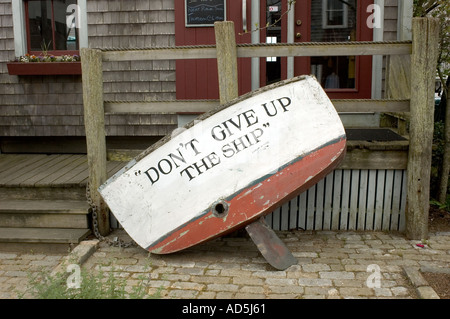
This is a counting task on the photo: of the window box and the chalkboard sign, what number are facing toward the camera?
2

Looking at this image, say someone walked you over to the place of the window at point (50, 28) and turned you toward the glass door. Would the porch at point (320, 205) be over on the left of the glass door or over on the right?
right

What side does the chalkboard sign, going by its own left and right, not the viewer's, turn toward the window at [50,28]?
right

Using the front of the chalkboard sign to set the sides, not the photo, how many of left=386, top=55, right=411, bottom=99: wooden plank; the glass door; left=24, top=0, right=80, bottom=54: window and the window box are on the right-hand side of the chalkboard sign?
2

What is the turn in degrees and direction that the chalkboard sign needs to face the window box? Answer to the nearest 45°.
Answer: approximately 90° to its right

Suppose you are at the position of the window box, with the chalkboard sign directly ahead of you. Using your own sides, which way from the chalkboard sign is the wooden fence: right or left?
right

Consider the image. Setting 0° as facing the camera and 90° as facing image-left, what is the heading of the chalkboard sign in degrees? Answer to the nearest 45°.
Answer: approximately 0°

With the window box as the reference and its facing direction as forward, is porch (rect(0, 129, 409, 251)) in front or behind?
in front

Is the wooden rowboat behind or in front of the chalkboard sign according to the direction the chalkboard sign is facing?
in front

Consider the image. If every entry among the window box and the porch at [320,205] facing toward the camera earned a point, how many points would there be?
2
